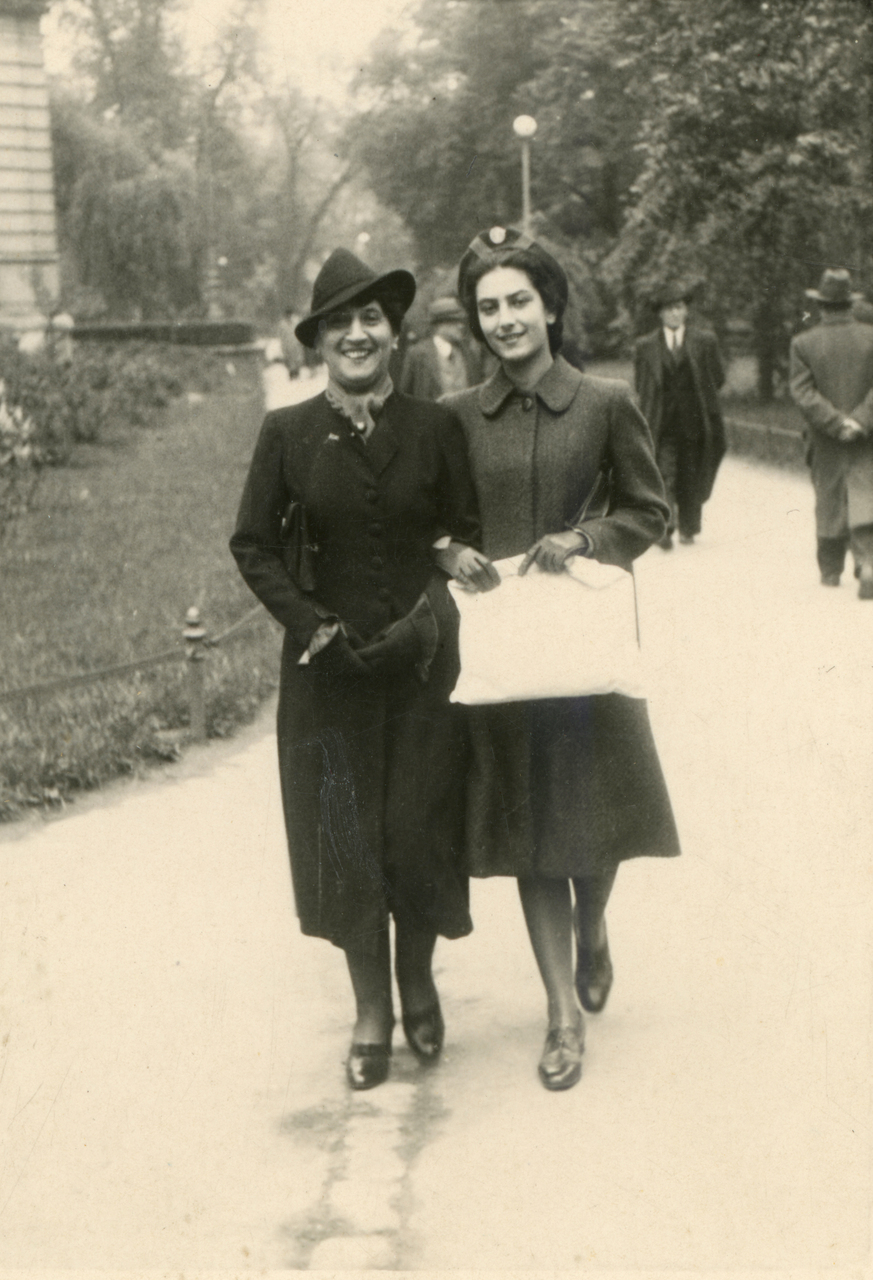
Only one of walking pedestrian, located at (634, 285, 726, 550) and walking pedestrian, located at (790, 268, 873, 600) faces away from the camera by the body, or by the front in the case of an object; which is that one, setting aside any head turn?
walking pedestrian, located at (790, 268, 873, 600)

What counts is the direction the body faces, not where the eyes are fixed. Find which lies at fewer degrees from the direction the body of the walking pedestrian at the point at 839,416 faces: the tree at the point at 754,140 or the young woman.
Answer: the tree

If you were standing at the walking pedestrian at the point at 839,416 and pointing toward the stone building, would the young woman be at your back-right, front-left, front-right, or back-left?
back-left

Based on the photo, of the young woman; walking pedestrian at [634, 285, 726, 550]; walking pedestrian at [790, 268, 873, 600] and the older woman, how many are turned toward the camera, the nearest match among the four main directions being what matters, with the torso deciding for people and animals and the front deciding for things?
3

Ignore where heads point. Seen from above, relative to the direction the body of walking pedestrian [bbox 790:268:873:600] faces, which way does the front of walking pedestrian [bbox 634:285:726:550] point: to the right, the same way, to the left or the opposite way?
the opposite way

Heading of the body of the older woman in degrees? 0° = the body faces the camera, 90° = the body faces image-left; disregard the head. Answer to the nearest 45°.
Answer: approximately 0°

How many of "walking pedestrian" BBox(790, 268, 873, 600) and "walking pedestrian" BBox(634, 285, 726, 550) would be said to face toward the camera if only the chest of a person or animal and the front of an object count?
1

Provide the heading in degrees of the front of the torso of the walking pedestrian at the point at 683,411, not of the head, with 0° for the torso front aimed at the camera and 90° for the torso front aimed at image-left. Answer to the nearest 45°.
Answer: approximately 0°

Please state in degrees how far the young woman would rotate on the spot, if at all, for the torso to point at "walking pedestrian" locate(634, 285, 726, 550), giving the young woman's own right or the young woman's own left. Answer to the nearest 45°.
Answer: approximately 180°

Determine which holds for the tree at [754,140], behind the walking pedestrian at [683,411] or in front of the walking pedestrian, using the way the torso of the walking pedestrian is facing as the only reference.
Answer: behind

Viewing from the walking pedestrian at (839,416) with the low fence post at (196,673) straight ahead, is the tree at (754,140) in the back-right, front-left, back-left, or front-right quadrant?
back-right
